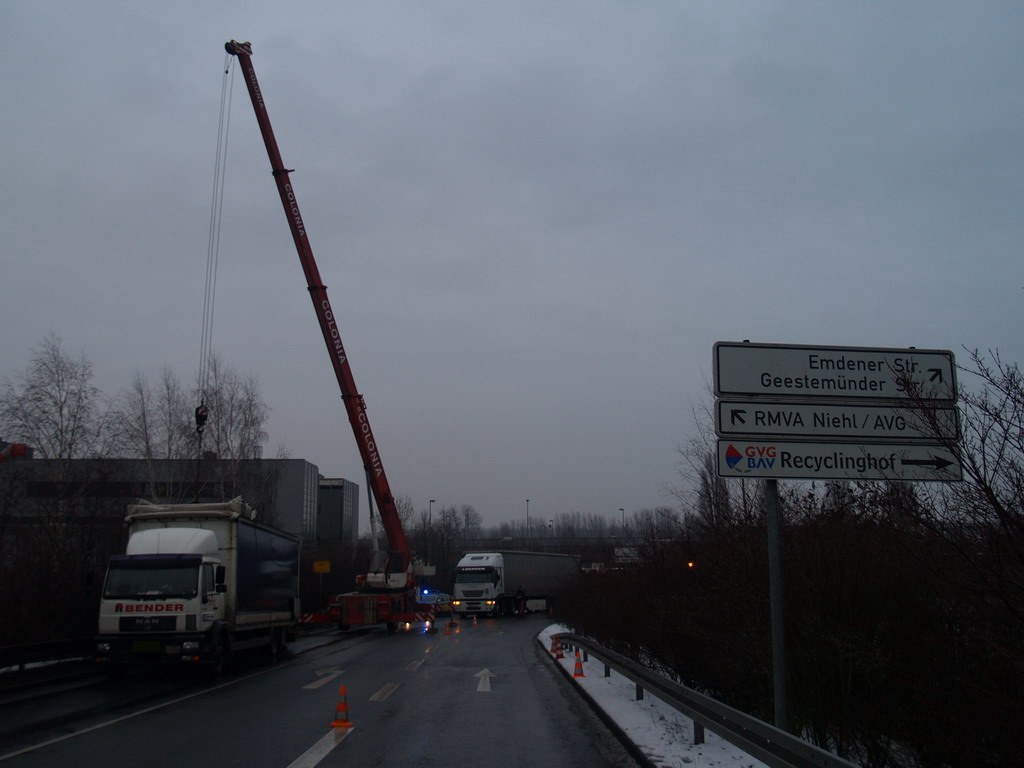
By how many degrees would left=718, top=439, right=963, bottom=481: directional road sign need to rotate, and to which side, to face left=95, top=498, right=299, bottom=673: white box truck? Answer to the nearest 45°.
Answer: approximately 135° to its right

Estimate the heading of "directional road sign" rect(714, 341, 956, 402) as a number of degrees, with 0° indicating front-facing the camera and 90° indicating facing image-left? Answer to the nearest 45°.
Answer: approximately 0°

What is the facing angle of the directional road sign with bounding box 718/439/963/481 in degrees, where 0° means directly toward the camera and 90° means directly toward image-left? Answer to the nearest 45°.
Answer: approximately 0°

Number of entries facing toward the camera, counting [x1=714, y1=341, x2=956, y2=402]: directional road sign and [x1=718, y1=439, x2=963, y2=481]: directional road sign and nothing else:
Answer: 2
